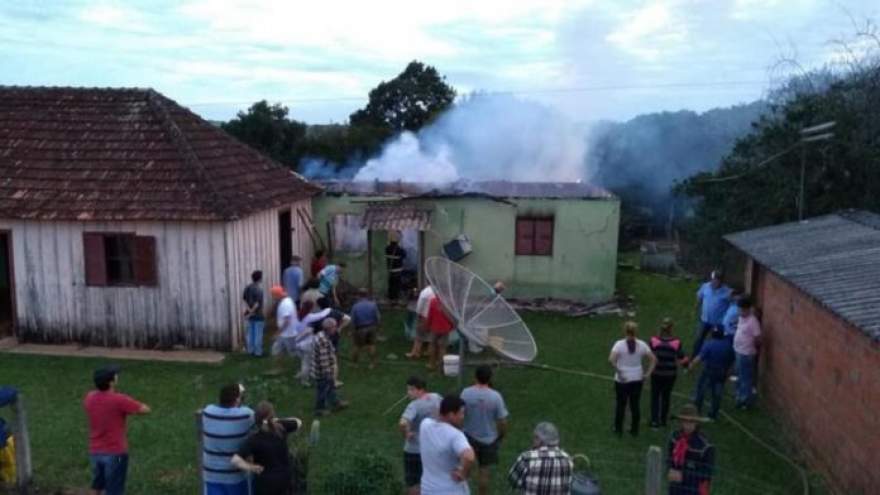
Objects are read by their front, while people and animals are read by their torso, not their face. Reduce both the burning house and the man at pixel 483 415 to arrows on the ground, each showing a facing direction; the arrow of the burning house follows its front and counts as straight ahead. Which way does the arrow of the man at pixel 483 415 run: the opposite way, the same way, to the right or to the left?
the opposite way

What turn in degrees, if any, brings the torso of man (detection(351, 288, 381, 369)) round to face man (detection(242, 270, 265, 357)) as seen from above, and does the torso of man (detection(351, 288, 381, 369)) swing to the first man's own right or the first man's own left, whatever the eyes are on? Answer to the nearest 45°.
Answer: approximately 45° to the first man's own left

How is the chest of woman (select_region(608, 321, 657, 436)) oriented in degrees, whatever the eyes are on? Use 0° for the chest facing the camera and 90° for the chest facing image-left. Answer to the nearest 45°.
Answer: approximately 180°

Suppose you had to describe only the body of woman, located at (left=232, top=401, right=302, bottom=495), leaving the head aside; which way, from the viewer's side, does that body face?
away from the camera

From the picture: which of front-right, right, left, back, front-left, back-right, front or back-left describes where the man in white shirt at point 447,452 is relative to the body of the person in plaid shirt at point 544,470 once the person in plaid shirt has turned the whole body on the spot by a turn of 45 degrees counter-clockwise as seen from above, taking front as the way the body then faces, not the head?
front-left

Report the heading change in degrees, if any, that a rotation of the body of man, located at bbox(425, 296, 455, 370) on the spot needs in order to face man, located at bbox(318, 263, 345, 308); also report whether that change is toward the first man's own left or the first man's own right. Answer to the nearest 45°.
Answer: approximately 45° to the first man's own left

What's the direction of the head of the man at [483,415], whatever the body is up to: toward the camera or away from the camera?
away from the camera

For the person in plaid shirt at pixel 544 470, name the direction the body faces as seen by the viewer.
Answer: away from the camera

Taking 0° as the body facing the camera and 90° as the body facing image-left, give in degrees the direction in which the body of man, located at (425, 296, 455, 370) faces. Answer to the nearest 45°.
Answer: approximately 180°

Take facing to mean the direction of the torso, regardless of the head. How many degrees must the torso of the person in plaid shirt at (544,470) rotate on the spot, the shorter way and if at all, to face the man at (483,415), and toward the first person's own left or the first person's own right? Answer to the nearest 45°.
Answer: approximately 45° to the first person's own left

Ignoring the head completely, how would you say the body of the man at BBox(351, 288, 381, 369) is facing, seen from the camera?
away from the camera
